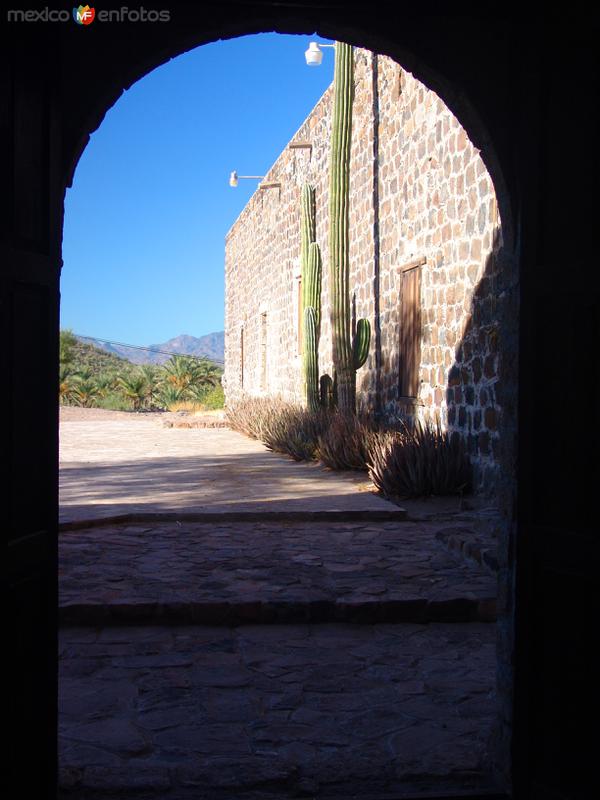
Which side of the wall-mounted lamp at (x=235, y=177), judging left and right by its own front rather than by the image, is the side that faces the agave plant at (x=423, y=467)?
left

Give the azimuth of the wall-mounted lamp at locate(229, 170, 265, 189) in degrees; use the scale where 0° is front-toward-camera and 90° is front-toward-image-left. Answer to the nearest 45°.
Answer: approximately 90°

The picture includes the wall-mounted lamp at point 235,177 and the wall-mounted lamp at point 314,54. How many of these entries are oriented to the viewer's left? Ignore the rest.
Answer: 2

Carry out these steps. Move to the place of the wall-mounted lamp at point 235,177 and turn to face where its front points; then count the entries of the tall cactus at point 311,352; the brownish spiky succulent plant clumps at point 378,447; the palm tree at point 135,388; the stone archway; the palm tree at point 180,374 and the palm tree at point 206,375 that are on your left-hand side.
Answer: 3

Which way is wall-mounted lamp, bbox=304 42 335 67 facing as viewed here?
to the viewer's left

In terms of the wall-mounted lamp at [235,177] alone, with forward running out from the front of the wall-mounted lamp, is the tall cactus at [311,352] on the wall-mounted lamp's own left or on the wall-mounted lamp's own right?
on the wall-mounted lamp's own left

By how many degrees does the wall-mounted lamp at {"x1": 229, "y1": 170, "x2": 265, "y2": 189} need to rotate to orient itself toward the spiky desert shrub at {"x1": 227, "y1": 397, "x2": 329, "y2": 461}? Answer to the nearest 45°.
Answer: approximately 90° to its left
